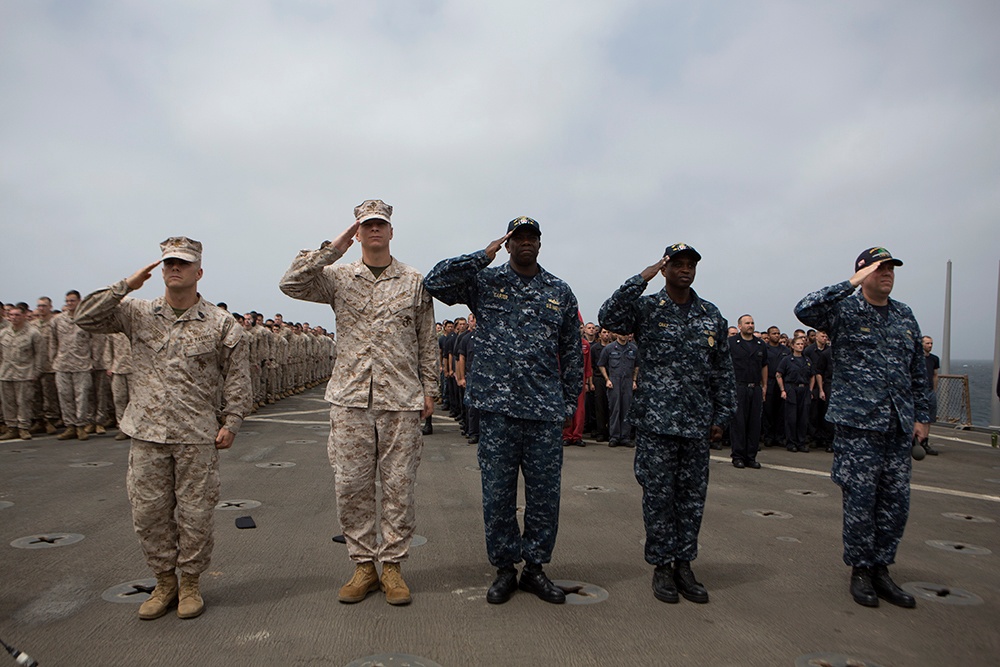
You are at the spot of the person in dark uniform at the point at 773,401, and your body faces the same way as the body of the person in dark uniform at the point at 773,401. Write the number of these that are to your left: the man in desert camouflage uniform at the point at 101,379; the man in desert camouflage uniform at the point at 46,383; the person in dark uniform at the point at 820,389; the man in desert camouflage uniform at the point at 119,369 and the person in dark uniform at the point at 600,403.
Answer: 1

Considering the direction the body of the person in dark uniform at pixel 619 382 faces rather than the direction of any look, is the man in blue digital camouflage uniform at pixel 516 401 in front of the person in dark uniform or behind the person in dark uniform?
in front

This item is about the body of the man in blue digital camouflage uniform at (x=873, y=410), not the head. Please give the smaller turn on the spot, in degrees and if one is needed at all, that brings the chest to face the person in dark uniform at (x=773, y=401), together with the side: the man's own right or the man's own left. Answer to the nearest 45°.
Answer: approximately 135° to the man's own left

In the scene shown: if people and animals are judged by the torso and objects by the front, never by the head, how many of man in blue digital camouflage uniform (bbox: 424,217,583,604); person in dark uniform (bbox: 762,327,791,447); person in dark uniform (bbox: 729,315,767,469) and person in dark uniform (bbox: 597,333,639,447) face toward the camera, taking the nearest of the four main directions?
4

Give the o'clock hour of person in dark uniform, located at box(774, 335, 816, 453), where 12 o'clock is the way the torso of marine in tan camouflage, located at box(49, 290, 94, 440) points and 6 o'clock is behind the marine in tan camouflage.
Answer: The person in dark uniform is roughly at 10 o'clock from the marine in tan camouflage.

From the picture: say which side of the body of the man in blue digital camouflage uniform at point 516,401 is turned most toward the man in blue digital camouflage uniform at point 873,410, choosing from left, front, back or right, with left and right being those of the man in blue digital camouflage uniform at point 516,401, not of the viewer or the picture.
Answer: left

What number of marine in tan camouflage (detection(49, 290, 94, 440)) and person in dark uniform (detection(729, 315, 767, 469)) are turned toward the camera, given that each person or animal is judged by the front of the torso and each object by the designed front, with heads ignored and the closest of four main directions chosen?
2

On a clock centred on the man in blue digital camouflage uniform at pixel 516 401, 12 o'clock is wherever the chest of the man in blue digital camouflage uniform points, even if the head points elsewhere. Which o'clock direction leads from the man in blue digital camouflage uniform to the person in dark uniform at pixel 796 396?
The person in dark uniform is roughly at 7 o'clock from the man in blue digital camouflage uniform.

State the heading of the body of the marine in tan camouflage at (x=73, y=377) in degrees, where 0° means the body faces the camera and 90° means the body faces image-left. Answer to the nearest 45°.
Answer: approximately 0°

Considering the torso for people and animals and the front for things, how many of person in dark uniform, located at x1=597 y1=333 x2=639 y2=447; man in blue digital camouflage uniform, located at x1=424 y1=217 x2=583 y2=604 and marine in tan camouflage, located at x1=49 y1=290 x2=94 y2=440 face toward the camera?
3

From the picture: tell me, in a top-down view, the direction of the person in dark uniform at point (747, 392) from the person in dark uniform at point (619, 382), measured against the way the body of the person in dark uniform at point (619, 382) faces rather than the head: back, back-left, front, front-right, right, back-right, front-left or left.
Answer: front-left

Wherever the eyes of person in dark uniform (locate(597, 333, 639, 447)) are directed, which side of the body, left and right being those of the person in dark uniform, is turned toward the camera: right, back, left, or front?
front

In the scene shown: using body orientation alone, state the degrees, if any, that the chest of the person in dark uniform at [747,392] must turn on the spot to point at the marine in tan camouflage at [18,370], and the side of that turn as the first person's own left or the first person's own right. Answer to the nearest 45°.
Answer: approximately 90° to the first person's own right

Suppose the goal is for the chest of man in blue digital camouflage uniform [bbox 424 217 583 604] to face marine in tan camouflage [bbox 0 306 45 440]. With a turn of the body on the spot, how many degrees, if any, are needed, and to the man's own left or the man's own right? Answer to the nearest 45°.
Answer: approximately 135° to the man's own right
